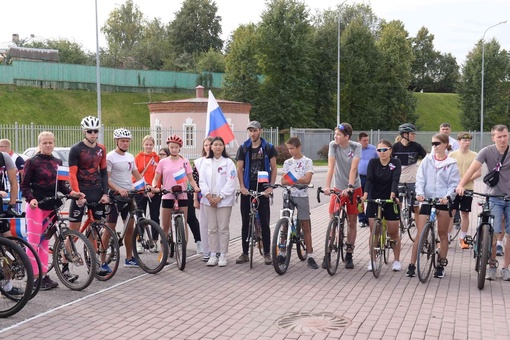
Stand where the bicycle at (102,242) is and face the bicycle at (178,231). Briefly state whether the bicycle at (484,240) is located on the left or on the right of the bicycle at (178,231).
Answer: right

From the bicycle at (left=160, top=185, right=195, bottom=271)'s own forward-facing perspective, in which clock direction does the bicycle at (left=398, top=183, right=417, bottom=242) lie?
the bicycle at (left=398, top=183, right=417, bottom=242) is roughly at 8 o'clock from the bicycle at (left=160, top=185, right=195, bottom=271).

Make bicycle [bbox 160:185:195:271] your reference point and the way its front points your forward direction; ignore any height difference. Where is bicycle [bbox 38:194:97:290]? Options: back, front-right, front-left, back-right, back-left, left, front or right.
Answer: front-right

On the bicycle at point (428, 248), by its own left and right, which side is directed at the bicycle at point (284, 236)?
right

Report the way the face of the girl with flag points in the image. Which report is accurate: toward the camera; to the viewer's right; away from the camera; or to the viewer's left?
toward the camera

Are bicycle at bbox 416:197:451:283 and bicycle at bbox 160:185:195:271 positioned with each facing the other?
no

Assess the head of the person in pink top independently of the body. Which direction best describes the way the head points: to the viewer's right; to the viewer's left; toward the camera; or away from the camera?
toward the camera

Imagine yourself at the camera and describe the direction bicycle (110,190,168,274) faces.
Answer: facing the viewer and to the right of the viewer

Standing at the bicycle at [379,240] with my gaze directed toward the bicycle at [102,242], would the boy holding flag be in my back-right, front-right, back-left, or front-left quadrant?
front-right

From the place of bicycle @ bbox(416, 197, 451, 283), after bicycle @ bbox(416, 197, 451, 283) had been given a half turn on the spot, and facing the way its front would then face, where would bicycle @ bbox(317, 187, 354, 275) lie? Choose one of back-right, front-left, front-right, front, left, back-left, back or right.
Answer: left

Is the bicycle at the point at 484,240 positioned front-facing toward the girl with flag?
no

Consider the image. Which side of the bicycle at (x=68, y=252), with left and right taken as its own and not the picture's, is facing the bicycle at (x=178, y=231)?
left

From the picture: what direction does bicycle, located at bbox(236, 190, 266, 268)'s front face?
toward the camera

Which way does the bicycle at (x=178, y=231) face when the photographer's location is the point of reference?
facing the viewer
